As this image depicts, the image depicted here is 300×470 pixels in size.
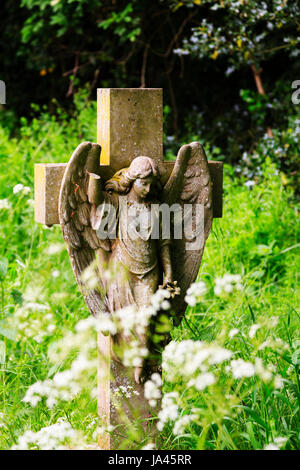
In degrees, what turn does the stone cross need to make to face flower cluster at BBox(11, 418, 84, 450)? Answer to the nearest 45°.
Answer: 0° — it already faces it

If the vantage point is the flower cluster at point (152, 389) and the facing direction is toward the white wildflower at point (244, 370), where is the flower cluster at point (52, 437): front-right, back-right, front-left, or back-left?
back-right

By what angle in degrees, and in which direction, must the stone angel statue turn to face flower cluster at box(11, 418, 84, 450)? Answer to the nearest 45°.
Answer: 0° — it already faces it

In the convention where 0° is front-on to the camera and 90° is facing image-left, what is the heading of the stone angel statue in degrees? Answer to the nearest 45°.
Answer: approximately 0°
